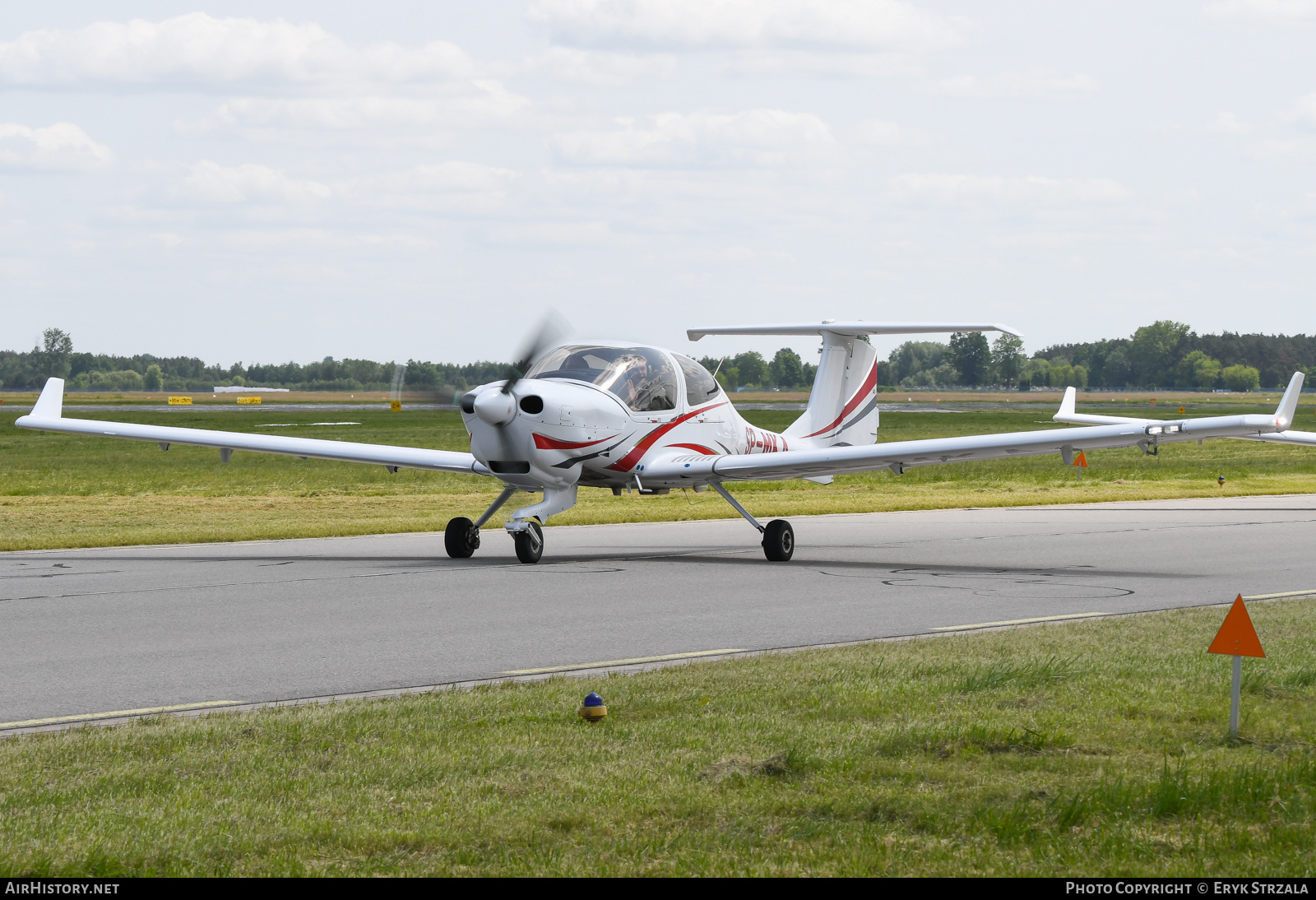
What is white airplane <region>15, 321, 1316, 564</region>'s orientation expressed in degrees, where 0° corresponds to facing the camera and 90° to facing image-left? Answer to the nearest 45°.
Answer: approximately 45°

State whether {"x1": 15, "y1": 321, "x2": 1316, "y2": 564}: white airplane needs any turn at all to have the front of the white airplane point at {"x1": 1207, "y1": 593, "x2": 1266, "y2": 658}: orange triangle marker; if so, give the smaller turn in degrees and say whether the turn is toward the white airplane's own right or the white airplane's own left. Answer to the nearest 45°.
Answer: approximately 45° to the white airplane's own left
